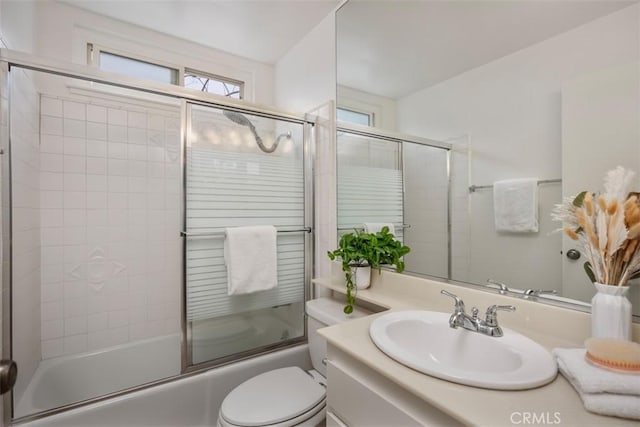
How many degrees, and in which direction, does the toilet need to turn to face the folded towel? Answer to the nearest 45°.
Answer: approximately 90° to its left

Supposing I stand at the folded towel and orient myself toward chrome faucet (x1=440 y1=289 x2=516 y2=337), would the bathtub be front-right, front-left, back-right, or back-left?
front-left

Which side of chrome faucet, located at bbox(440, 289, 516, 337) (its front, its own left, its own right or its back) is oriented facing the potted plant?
right

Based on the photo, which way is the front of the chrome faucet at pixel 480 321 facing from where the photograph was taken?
facing the viewer and to the left of the viewer

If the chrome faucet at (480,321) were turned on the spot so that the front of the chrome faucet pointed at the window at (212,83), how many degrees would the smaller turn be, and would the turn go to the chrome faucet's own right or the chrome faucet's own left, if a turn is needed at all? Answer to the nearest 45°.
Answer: approximately 45° to the chrome faucet's own right

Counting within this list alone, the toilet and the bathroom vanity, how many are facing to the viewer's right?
0

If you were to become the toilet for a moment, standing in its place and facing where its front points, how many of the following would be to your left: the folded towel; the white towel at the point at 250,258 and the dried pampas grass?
2

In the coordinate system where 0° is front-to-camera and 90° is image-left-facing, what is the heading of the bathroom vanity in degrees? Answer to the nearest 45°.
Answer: approximately 45°

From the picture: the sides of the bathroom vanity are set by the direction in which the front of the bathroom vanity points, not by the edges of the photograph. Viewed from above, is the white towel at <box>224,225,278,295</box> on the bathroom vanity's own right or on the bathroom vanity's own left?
on the bathroom vanity's own right

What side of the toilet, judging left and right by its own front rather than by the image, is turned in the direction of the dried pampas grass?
left

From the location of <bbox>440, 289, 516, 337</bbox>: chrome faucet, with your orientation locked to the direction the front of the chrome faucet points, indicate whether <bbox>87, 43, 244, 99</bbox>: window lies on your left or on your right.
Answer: on your right

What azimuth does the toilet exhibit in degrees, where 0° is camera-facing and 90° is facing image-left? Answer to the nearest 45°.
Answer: approximately 45°

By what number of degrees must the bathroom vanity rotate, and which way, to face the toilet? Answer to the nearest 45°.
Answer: approximately 45° to its right
